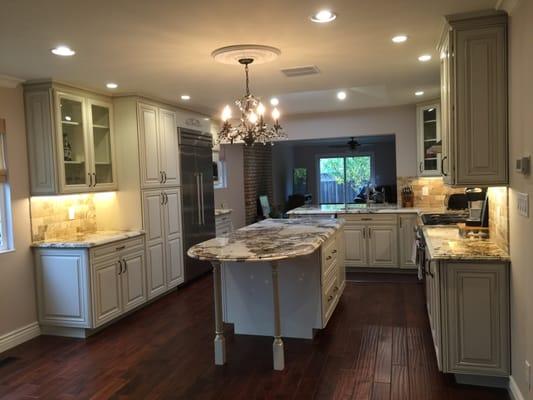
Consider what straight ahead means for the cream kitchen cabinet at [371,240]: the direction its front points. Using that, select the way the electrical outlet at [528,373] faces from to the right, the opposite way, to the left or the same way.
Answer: to the right

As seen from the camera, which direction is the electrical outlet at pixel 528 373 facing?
to the viewer's left

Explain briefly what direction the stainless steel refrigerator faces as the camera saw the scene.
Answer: facing the viewer and to the right of the viewer

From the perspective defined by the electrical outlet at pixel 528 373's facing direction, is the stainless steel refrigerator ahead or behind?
ahead

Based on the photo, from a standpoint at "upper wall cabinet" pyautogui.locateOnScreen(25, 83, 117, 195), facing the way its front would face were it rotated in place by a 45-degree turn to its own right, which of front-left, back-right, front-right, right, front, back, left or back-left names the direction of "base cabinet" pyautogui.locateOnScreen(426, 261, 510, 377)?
front-left

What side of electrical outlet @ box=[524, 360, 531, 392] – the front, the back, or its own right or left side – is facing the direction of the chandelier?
front

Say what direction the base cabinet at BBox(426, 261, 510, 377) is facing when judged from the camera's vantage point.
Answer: facing to the left of the viewer

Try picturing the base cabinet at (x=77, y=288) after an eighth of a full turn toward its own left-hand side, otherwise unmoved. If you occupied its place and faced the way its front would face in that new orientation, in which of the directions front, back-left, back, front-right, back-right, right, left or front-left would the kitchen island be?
front-right

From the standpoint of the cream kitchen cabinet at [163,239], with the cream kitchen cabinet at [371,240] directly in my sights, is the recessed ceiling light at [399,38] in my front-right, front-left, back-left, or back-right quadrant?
front-right

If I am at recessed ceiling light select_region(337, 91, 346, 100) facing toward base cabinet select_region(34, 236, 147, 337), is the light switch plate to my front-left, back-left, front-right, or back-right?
front-left

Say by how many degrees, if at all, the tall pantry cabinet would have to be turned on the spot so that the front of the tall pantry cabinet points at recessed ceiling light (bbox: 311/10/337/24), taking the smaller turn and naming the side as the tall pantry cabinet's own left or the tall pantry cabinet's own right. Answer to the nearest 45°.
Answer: approximately 45° to the tall pantry cabinet's own right

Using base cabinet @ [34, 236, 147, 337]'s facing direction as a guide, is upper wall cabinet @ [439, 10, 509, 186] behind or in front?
in front

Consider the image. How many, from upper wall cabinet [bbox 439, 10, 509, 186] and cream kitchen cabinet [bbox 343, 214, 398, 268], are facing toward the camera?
1

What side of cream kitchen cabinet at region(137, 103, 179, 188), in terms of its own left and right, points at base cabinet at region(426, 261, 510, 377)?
front
